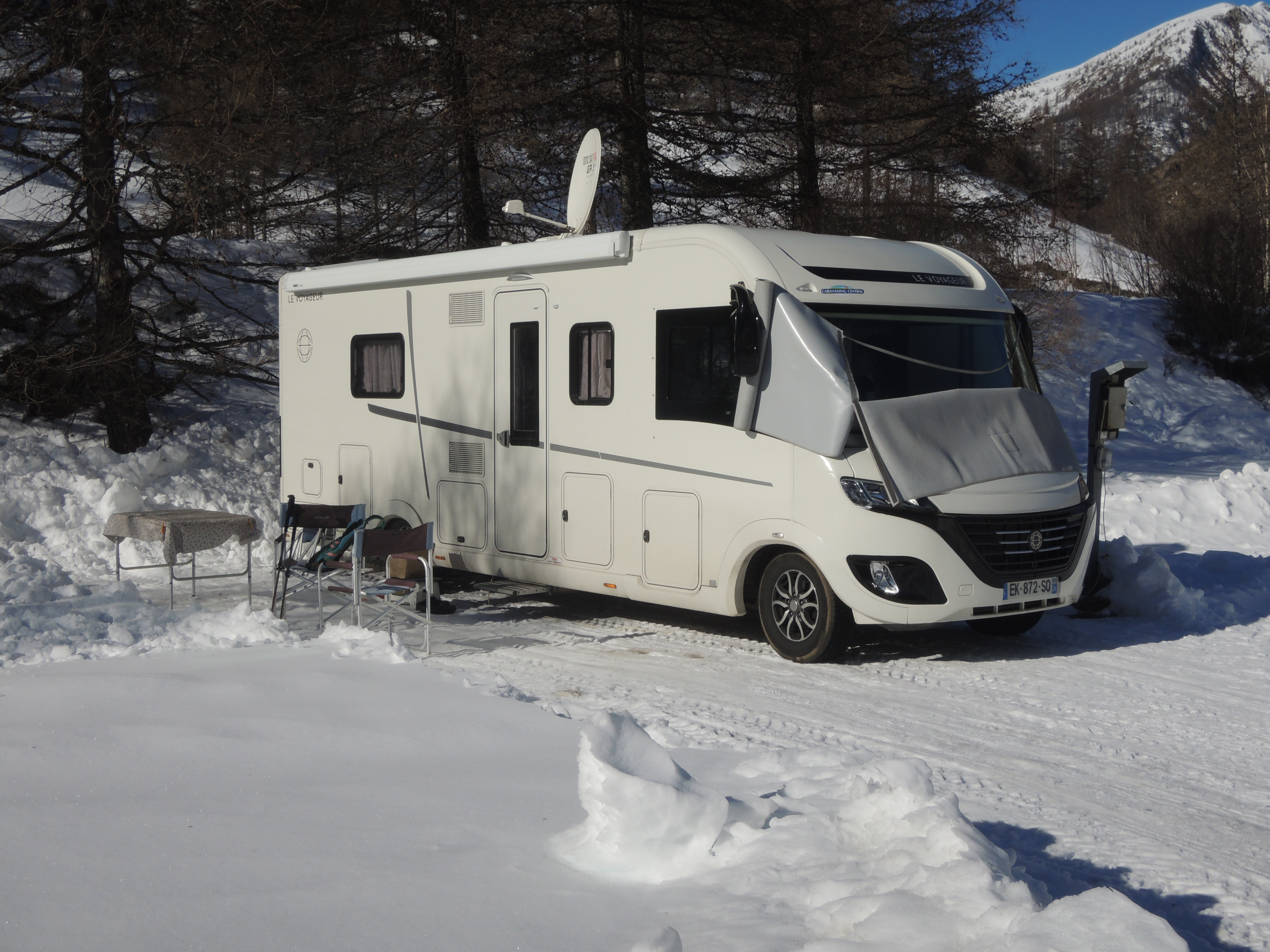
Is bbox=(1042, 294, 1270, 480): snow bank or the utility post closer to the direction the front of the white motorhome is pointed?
the utility post

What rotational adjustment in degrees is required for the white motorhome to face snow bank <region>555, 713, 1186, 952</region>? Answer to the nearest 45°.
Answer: approximately 45° to its right

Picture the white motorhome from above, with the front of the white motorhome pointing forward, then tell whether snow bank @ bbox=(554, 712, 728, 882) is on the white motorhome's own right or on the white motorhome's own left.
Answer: on the white motorhome's own right

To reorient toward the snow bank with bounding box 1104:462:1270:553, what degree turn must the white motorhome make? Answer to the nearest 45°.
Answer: approximately 90° to its left

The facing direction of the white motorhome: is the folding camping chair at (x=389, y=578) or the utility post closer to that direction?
the utility post

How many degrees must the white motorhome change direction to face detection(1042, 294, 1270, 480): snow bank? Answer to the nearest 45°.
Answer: approximately 90° to its left

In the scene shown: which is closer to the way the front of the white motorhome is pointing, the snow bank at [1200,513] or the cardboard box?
the snow bank

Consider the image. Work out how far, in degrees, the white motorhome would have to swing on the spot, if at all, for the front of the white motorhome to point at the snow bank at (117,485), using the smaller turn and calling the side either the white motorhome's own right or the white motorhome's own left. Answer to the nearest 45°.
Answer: approximately 180°

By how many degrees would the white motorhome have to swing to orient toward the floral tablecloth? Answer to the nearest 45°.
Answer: approximately 135° to its right

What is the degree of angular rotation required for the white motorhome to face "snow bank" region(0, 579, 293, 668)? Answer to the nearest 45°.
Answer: approximately 135° to its right

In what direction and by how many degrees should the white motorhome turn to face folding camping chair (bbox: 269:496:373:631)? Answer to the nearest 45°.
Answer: approximately 135° to its right

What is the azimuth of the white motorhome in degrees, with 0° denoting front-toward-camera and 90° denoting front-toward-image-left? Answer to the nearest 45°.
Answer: approximately 315°
